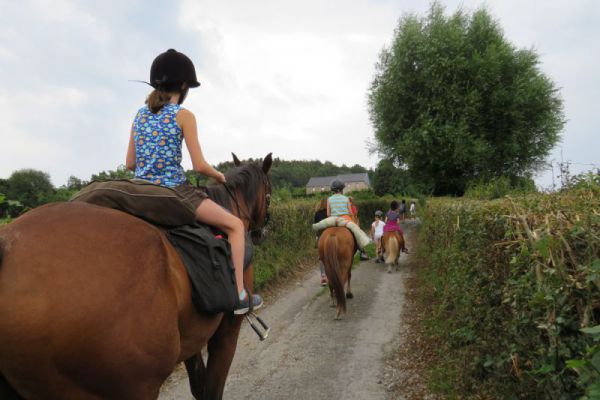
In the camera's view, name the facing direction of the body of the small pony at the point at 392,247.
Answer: away from the camera

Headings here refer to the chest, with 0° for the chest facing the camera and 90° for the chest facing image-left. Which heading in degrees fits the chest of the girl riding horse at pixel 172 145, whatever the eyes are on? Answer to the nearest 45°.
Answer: approximately 225°

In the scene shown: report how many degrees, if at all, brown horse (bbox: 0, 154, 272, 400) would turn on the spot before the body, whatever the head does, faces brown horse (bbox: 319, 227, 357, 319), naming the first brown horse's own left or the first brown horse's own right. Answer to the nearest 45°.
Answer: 0° — it already faces it

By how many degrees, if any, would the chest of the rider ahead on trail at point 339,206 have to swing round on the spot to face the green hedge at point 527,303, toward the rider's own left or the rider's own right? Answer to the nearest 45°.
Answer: approximately 180°

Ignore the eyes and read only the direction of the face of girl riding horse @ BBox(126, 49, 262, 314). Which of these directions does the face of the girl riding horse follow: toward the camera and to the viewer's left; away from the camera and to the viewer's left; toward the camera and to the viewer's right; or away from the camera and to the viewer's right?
away from the camera and to the viewer's right

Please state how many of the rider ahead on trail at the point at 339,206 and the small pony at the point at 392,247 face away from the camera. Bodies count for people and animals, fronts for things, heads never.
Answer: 2

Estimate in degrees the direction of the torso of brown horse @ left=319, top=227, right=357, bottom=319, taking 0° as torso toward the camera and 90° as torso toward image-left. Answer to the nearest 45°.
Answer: approximately 180°

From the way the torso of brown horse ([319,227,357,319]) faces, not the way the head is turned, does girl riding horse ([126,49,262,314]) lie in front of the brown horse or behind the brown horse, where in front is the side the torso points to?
behind

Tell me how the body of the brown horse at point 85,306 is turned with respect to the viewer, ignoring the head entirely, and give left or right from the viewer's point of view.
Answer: facing away from the viewer and to the right of the viewer

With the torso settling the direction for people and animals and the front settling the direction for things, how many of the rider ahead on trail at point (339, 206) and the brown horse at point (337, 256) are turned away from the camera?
2

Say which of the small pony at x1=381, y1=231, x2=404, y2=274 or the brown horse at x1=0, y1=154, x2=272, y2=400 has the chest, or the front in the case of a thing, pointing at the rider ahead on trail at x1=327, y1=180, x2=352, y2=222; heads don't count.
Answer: the brown horse

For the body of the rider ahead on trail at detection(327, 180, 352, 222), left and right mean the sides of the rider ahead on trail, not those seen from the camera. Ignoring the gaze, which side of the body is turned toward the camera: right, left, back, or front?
back
